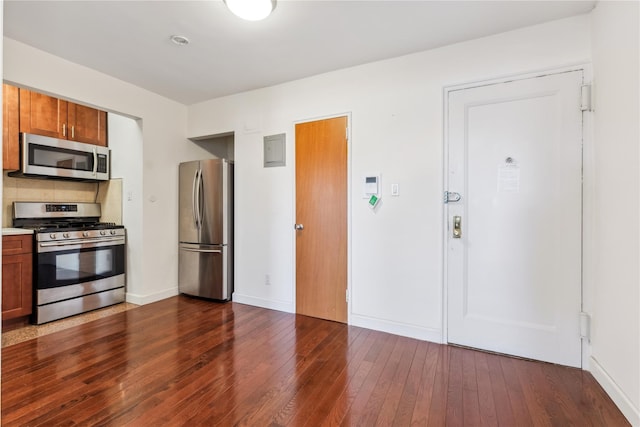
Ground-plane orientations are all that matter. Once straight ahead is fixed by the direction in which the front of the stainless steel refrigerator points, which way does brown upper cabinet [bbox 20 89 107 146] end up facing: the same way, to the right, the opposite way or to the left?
to the left

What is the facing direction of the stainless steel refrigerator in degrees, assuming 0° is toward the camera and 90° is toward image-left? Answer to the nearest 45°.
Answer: approximately 45°

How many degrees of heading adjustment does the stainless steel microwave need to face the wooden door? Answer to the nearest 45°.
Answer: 0° — it already faces it

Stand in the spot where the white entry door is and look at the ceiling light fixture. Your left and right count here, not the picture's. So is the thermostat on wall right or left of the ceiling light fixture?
right

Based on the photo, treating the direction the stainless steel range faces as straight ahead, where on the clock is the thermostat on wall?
The thermostat on wall is roughly at 12 o'clock from the stainless steel range.

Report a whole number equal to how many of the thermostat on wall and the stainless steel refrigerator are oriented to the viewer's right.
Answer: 0

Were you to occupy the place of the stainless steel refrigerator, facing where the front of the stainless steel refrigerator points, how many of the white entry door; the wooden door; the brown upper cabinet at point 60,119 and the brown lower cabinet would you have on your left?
2

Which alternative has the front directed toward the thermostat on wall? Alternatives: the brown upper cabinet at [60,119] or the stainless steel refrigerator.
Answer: the brown upper cabinet

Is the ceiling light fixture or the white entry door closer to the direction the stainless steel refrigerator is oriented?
the ceiling light fixture
